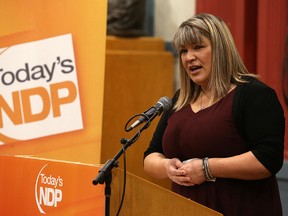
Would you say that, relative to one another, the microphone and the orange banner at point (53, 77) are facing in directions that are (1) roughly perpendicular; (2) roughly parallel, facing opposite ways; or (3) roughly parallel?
roughly perpendicular

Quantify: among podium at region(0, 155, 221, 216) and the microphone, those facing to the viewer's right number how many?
1

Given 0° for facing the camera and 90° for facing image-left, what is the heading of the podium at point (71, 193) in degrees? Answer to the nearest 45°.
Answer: approximately 45°

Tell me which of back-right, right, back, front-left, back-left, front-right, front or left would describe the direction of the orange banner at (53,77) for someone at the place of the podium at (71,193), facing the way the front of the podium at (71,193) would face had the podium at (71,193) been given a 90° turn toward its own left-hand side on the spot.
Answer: back-left

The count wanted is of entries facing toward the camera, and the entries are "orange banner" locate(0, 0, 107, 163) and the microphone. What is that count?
1

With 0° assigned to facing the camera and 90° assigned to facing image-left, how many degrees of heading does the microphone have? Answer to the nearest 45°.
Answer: approximately 270°

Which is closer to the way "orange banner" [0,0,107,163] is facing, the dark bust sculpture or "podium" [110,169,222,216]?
the podium

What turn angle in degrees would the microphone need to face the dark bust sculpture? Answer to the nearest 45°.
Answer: approximately 90° to its left

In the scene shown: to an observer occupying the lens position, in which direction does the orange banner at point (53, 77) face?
facing the viewer

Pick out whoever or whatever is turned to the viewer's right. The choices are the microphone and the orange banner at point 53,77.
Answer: the microphone

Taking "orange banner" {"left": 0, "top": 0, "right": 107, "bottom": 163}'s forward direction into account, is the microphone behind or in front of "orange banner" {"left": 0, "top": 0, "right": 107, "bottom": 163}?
in front
